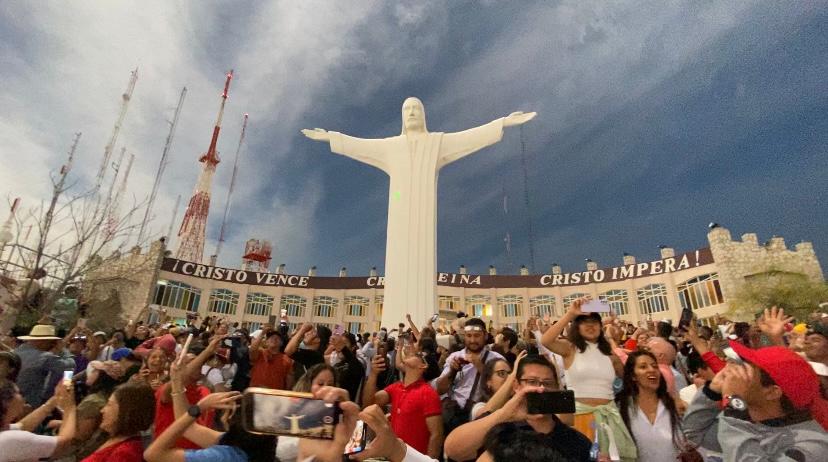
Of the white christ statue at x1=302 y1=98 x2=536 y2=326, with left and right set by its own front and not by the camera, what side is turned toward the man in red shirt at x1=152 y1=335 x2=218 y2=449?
front

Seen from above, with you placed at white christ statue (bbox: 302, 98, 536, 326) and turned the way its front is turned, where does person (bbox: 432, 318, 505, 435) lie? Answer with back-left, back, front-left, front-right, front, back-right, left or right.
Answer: front

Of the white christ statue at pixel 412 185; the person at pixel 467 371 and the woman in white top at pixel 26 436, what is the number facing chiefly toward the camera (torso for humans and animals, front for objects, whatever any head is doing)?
2

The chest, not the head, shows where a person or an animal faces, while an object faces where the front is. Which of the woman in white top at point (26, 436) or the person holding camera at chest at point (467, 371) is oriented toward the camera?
the person holding camera at chest

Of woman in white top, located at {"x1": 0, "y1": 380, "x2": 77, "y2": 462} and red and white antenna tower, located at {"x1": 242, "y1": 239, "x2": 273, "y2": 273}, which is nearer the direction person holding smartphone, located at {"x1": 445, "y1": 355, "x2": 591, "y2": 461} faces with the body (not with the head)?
the woman in white top

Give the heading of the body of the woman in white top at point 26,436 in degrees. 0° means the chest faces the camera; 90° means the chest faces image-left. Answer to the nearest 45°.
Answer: approximately 270°

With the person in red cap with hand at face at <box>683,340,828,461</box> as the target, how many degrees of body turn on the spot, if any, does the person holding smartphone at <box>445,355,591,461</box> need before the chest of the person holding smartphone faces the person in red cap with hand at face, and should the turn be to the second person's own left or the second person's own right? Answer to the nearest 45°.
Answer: approximately 90° to the second person's own left

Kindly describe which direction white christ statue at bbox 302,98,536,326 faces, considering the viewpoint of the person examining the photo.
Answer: facing the viewer

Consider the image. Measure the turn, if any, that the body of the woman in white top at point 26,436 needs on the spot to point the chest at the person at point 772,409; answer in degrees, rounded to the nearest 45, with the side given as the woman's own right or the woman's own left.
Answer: approximately 45° to the woman's own right

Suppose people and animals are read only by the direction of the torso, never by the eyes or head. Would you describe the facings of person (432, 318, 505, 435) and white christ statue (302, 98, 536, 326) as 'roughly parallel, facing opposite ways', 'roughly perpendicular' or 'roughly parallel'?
roughly parallel

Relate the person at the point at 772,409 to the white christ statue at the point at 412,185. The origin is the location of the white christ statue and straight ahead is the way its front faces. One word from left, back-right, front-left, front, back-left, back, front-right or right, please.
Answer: front

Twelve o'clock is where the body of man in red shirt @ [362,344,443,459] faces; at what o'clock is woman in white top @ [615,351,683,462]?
The woman in white top is roughly at 8 o'clock from the man in red shirt.

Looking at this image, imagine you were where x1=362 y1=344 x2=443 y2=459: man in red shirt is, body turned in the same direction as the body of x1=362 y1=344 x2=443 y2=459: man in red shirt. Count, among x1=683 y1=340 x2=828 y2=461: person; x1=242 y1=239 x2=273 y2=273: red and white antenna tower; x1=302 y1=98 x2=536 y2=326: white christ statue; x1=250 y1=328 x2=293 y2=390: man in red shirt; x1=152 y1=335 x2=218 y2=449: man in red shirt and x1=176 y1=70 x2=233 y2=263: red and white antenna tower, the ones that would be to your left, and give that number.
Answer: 1

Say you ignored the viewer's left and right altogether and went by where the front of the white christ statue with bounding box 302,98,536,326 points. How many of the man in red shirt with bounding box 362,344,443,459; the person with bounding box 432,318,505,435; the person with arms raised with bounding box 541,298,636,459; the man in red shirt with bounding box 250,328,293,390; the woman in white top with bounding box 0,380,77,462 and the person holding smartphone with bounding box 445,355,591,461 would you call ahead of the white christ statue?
6

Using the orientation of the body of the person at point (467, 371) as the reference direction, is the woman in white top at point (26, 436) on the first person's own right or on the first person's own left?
on the first person's own right

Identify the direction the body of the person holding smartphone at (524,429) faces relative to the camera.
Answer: toward the camera

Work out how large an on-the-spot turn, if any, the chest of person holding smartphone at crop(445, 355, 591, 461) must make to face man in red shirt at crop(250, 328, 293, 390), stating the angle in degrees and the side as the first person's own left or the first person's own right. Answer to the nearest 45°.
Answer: approximately 135° to the first person's own right

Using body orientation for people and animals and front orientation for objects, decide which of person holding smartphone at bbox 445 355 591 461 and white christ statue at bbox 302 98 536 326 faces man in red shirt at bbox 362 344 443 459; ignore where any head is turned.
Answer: the white christ statue
